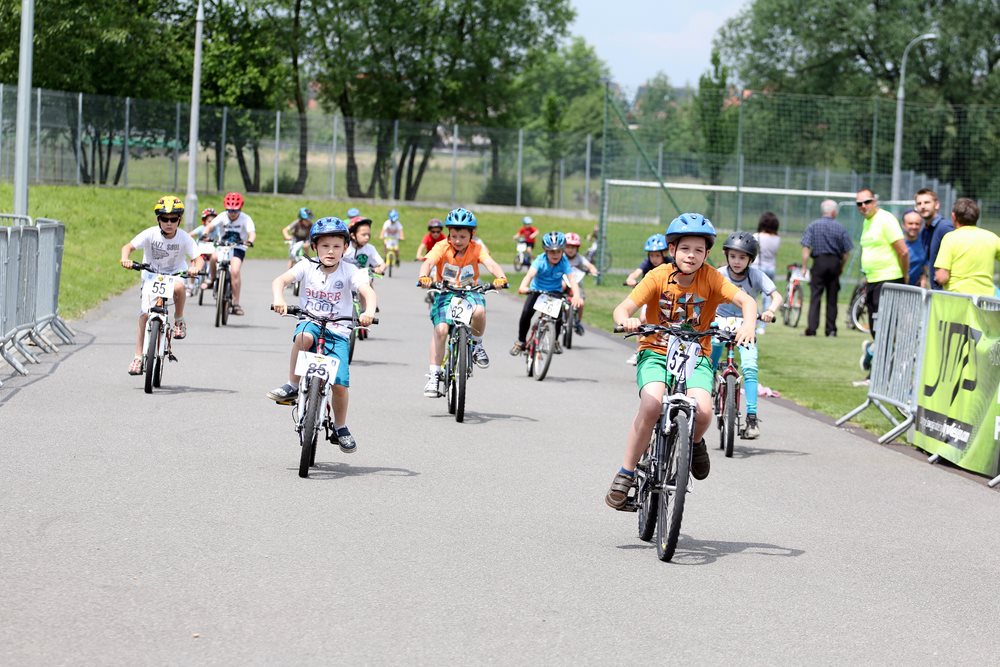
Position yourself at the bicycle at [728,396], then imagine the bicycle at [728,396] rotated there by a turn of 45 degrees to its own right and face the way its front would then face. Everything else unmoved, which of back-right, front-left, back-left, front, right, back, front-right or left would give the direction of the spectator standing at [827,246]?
back-right

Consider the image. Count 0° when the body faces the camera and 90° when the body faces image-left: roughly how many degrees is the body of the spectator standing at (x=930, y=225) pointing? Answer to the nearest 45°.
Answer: approximately 45°

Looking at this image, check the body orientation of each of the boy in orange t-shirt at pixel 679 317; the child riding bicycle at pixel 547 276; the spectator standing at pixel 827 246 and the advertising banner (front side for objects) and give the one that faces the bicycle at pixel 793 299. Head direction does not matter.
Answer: the spectator standing

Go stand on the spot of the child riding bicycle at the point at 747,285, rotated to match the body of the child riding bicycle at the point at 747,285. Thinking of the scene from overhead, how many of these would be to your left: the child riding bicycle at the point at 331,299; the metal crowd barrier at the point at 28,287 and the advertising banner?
1

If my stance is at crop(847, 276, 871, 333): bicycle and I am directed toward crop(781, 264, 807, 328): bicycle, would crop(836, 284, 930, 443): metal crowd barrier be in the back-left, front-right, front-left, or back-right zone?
back-left

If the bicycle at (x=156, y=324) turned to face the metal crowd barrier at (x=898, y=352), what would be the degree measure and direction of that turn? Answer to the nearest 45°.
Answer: approximately 90° to its left

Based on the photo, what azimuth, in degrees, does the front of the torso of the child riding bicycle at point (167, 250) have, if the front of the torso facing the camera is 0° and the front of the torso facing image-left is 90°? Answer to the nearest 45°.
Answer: approximately 0°

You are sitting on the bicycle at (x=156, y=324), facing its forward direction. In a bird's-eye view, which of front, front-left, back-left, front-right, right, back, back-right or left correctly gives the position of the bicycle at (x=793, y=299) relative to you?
back-left

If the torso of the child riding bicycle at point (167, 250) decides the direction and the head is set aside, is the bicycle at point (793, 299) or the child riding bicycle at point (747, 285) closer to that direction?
the child riding bicycle

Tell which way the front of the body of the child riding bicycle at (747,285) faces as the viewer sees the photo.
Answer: toward the camera

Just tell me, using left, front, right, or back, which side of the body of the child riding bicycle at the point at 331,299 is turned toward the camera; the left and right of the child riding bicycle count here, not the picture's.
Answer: front

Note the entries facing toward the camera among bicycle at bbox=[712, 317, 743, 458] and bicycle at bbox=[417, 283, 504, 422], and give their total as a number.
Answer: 2
